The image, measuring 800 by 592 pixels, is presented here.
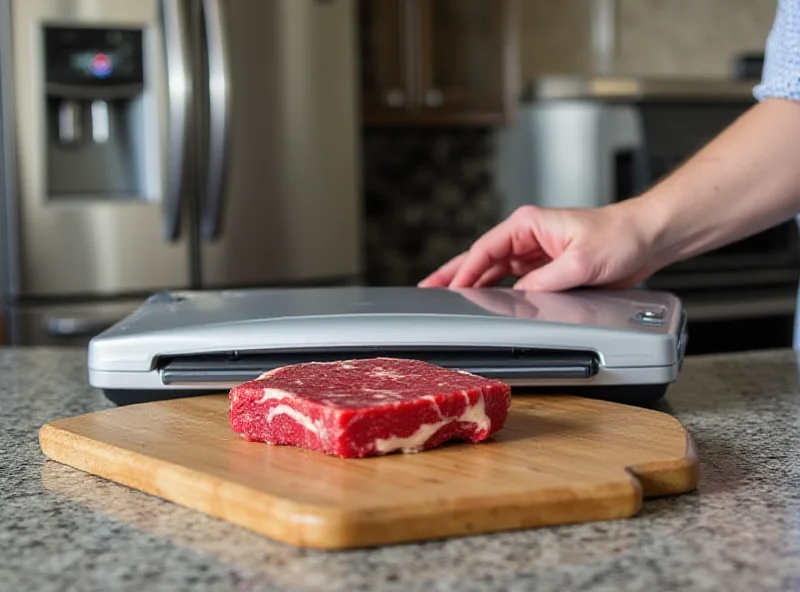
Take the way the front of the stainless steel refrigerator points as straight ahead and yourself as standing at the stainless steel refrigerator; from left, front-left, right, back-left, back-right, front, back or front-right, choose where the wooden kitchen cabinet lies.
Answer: back-left

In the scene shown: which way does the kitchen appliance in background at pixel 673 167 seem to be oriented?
toward the camera

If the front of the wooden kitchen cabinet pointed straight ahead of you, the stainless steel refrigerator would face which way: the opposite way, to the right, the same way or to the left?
the same way

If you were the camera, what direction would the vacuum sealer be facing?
facing the viewer

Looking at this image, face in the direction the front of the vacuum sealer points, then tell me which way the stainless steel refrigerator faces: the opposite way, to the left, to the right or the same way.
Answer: the same way

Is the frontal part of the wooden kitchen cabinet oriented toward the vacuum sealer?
yes

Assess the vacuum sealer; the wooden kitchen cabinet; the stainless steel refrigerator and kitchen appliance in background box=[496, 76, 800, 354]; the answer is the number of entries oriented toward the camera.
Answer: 4

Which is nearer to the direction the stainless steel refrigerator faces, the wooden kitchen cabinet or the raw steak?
the raw steak

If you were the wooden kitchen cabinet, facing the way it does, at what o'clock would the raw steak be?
The raw steak is roughly at 12 o'clock from the wooden kitchen cabinet.

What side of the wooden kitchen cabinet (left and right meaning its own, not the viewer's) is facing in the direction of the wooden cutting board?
front

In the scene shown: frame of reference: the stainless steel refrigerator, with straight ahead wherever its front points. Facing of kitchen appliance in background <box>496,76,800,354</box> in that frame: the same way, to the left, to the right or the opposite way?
the same way

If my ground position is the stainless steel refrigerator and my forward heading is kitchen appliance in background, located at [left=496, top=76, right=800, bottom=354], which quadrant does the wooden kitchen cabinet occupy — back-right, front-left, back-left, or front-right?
front-left

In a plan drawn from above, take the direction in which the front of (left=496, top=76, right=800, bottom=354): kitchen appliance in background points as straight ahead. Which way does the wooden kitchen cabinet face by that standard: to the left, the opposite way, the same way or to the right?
the same way

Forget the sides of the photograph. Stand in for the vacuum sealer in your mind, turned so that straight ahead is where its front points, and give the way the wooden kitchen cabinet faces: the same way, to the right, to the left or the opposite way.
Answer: the same way

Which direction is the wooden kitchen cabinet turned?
toward the camera
